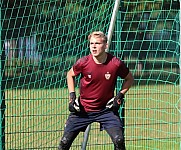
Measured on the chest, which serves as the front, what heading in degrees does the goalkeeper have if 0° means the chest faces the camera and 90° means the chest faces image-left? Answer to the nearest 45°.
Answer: approximately 0°

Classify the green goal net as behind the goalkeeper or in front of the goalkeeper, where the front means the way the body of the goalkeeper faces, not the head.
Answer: behind

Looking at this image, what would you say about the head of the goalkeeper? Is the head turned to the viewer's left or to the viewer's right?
to the viewer's left
